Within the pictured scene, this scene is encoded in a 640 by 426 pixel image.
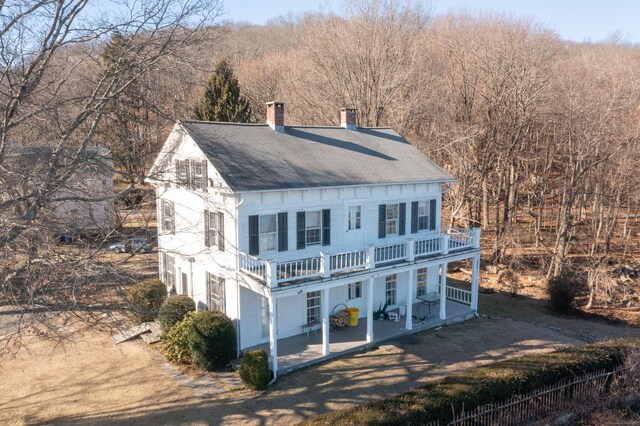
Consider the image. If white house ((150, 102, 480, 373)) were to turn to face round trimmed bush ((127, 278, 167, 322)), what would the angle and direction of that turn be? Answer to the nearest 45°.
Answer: approximately 135° to its right

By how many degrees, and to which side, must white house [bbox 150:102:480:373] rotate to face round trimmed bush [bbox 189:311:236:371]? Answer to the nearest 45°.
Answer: approximately 90° to its right

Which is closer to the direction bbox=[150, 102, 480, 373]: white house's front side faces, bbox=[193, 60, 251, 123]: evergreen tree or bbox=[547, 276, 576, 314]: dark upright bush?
the dark upright bush

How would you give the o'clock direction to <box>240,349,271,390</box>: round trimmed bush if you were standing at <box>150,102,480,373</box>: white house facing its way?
The round trimmed bush is roughly at 2 o'clock from the white house.

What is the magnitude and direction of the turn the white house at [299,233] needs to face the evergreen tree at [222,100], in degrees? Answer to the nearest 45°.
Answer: approximately 135° to its left

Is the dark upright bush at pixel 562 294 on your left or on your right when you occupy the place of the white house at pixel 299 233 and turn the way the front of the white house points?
on your left

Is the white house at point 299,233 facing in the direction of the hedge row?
yes

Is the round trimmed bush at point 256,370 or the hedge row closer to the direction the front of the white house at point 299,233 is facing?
the hedge row

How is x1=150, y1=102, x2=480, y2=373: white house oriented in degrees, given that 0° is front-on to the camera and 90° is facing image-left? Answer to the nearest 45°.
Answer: approximately 315°

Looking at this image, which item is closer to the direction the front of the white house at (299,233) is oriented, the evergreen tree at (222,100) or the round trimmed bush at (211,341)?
the round trimmed bush
